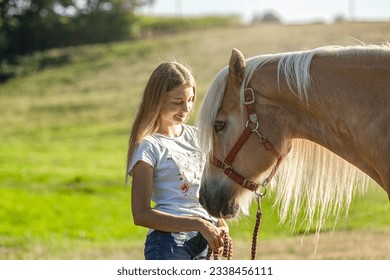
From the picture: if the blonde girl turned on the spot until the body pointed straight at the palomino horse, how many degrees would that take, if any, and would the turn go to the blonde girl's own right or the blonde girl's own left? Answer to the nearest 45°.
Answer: approximately 45° to the blonde girl's own left

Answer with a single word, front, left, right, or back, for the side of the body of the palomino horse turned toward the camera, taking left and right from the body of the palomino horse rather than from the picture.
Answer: left

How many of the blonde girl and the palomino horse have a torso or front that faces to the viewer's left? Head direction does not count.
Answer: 1

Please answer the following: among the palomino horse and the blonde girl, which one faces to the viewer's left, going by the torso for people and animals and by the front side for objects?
the palomino horse

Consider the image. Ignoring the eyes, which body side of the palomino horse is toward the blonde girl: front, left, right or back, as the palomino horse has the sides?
front

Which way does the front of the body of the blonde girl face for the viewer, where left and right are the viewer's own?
facing the viewer and to the right of the viewer

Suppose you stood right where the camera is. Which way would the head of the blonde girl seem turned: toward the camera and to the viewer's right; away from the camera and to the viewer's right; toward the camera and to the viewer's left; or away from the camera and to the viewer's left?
toward the camera and to the viewer's right
